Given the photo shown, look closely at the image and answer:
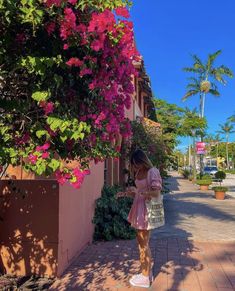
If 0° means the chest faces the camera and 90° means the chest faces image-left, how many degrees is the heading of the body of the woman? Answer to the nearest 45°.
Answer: approximately 45°

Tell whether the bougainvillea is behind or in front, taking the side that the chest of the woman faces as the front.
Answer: in front

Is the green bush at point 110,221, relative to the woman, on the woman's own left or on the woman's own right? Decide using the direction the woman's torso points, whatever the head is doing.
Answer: on the woman's own right

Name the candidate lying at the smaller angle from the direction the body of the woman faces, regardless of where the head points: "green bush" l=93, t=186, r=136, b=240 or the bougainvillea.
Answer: the bougainvillea
